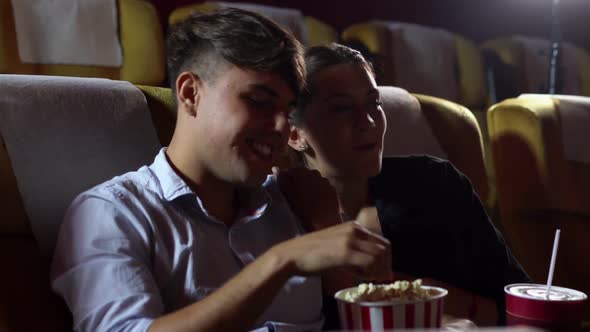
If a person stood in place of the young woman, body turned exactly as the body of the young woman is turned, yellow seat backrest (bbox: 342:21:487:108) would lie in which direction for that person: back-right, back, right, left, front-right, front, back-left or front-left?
back-left

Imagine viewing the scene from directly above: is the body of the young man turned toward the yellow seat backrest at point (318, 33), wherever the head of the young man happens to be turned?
no

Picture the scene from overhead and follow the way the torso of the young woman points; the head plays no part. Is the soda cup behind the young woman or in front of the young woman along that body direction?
in front

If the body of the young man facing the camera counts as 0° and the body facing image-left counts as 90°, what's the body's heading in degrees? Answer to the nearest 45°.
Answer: approximately 315°

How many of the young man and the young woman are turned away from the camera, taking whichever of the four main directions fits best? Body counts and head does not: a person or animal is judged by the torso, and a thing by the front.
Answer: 0

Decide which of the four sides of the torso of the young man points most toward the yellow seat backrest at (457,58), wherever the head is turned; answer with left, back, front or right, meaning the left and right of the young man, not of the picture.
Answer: left

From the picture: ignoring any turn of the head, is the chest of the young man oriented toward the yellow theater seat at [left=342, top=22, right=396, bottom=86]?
no

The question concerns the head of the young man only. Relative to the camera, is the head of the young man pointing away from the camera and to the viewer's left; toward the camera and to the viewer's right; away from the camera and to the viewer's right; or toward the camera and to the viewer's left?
toward the camera and to the viewer's right

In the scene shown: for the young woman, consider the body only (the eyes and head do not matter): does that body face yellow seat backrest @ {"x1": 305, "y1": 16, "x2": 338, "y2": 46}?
no

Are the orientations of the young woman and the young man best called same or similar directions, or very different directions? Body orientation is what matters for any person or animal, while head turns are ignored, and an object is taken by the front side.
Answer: same or similar directions
